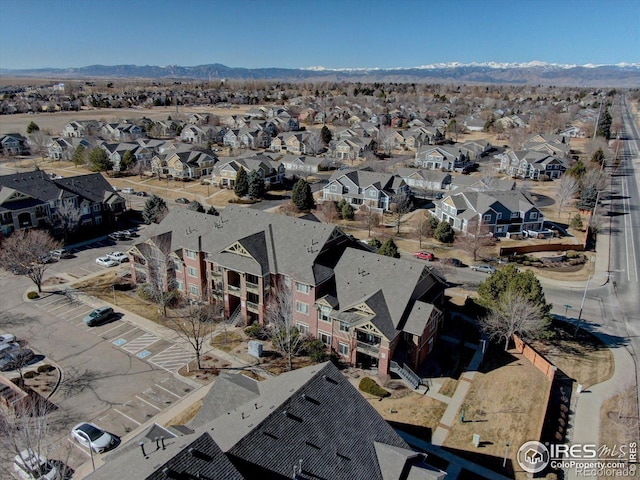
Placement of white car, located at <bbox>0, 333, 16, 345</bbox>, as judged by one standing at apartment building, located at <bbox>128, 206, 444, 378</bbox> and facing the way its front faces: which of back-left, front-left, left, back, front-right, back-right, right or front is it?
front-right

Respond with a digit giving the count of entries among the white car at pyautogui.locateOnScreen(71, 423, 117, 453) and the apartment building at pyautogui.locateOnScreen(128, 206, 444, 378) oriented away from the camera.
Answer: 0

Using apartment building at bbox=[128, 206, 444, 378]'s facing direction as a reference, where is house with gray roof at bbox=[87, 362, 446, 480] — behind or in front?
in front

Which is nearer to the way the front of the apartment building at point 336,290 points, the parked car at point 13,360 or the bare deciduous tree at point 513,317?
the parked car

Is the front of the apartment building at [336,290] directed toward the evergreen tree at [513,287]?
no

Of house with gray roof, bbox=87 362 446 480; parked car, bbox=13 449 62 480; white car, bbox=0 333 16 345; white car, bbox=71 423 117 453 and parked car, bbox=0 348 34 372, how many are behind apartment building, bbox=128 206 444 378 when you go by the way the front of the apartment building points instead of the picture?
0

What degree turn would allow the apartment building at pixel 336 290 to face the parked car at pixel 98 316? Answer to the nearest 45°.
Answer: approximately 45° to its right

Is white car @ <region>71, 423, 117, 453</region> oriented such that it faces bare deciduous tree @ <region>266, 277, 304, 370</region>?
no

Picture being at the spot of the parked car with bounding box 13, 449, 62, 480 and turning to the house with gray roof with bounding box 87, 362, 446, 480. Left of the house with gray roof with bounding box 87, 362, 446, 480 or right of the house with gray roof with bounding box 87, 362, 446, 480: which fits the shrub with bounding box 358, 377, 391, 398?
left

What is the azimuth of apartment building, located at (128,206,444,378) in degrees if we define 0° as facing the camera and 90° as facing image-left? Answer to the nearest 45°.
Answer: approximately 45°

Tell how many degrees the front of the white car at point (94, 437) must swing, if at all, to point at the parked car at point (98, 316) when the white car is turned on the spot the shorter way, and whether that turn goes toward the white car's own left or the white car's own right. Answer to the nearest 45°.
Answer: approximately 135° to the white car's own left

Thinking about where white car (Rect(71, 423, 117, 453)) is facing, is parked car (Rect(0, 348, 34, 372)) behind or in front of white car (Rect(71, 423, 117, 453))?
behind

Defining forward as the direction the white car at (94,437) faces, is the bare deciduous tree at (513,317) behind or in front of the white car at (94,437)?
in front

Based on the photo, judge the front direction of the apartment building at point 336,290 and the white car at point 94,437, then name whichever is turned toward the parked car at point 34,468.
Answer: the apartment building
